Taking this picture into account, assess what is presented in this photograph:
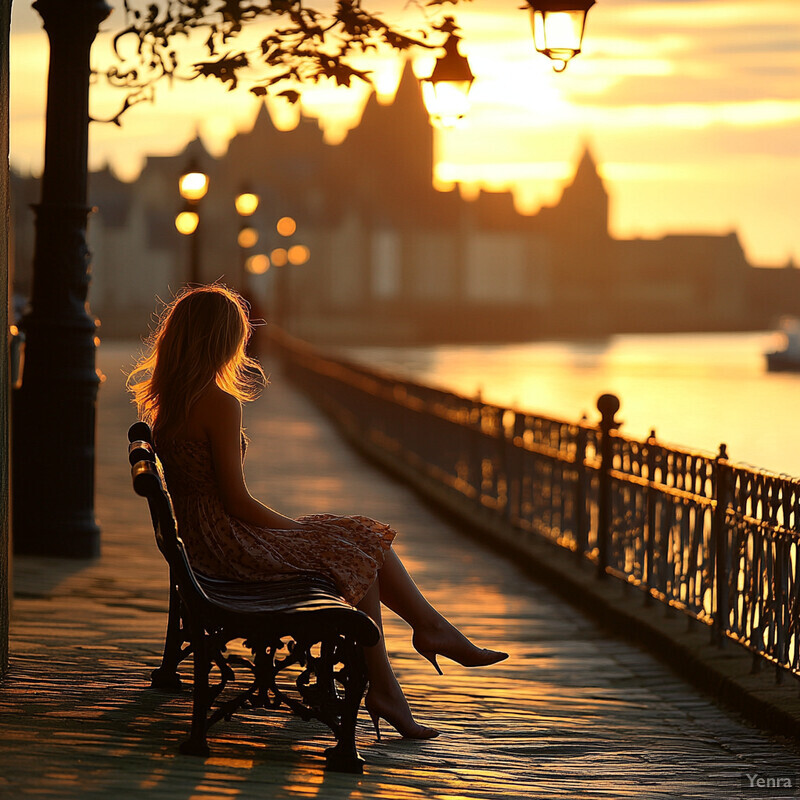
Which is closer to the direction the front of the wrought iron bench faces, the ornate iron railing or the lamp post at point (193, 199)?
the ornate iron railing

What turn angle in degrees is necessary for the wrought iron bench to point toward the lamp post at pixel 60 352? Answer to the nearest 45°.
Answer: approximately 90° to its left

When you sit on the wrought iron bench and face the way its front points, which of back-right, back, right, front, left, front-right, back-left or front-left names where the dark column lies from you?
back-left

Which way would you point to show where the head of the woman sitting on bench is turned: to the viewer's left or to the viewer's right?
to the viewer's right

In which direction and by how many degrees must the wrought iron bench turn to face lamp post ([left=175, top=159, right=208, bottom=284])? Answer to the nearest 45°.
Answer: approximately 90° to its left

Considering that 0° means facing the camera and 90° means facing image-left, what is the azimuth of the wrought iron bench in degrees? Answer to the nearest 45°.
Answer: approximately 270°

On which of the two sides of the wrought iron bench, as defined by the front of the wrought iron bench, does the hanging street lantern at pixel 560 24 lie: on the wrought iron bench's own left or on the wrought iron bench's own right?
on the wrought iron bench's own left

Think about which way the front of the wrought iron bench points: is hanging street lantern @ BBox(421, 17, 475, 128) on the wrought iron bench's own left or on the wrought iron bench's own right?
on the wrought iron bench's own left

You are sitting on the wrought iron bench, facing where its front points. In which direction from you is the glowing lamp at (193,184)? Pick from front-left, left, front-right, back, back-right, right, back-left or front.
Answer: left
